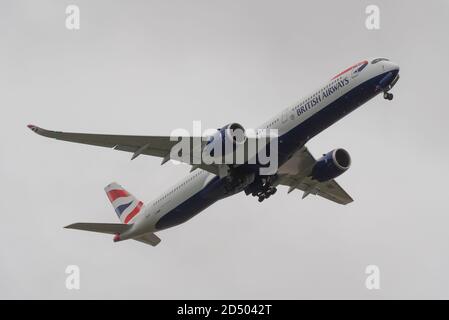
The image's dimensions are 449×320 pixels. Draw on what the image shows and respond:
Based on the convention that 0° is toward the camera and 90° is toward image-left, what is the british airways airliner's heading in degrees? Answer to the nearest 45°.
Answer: approximately 315°
